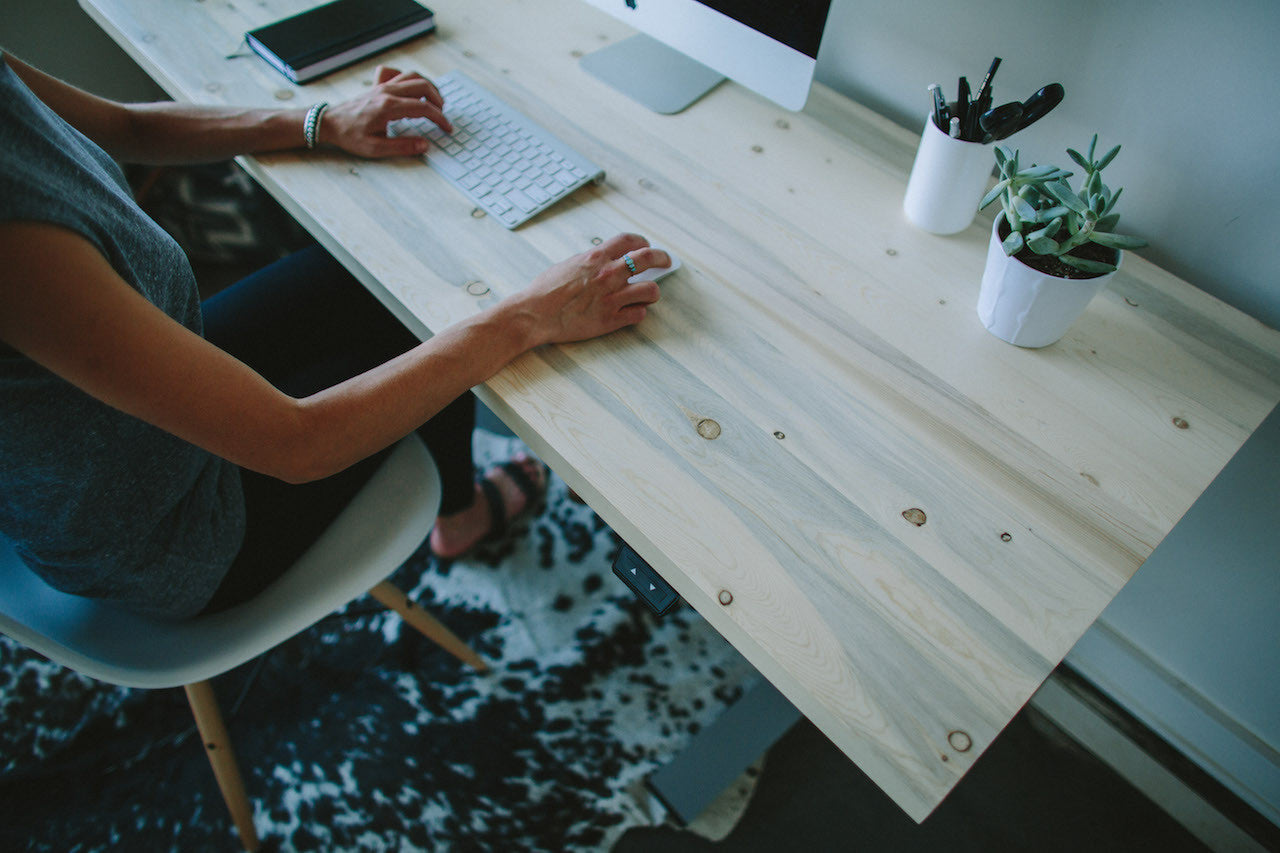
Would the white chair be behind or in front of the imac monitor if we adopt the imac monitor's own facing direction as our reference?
in front

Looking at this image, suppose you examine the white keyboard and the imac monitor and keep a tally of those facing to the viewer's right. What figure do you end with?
0
